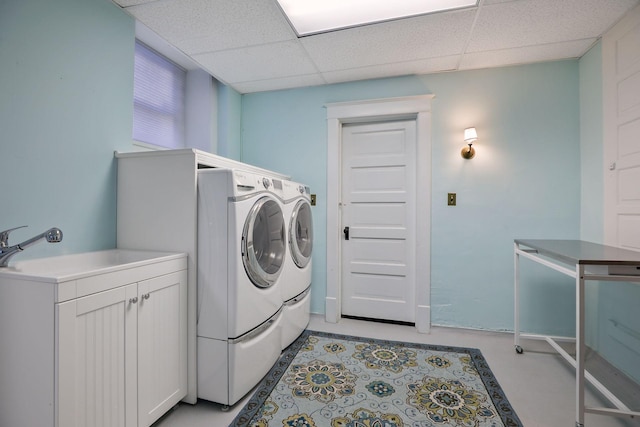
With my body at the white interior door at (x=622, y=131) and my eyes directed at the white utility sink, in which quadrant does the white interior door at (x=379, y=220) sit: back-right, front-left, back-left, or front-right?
front-right

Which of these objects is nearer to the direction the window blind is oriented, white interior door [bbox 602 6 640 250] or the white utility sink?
the white interior door

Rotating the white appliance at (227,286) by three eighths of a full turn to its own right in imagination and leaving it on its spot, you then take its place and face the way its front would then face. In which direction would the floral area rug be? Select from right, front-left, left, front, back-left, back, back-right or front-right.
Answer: back

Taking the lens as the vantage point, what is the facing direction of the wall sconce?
facing the viewer

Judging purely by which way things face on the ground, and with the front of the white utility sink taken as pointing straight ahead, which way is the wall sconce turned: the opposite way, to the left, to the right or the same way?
to the right

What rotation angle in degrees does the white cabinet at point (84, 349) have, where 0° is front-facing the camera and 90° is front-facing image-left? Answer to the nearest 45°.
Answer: approximately 315°

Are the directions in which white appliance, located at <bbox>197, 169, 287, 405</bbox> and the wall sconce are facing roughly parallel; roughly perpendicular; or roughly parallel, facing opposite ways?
roughly perpendicular

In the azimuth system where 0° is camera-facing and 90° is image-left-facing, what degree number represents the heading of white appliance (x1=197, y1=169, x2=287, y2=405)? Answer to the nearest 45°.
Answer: approximately 315°

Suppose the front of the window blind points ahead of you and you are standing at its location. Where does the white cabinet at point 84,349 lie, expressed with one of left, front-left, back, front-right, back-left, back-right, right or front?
front-right

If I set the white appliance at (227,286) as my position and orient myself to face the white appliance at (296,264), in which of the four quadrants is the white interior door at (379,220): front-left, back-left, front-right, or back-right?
front-right

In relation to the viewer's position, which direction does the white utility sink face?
facing the viewer and to the right of the viewer

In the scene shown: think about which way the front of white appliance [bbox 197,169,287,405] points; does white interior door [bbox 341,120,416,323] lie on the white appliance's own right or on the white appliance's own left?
on the white appliance's own left

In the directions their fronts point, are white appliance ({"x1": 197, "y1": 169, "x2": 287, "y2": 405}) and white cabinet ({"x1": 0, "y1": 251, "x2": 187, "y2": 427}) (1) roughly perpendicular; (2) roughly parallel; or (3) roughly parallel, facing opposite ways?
roughly parallel

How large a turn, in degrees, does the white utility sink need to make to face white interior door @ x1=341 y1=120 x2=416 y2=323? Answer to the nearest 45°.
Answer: approximately 45° to its left

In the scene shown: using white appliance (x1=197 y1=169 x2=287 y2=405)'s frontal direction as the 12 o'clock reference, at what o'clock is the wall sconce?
The wall sconce is roughly at 10 o'clock from the white appliance.
